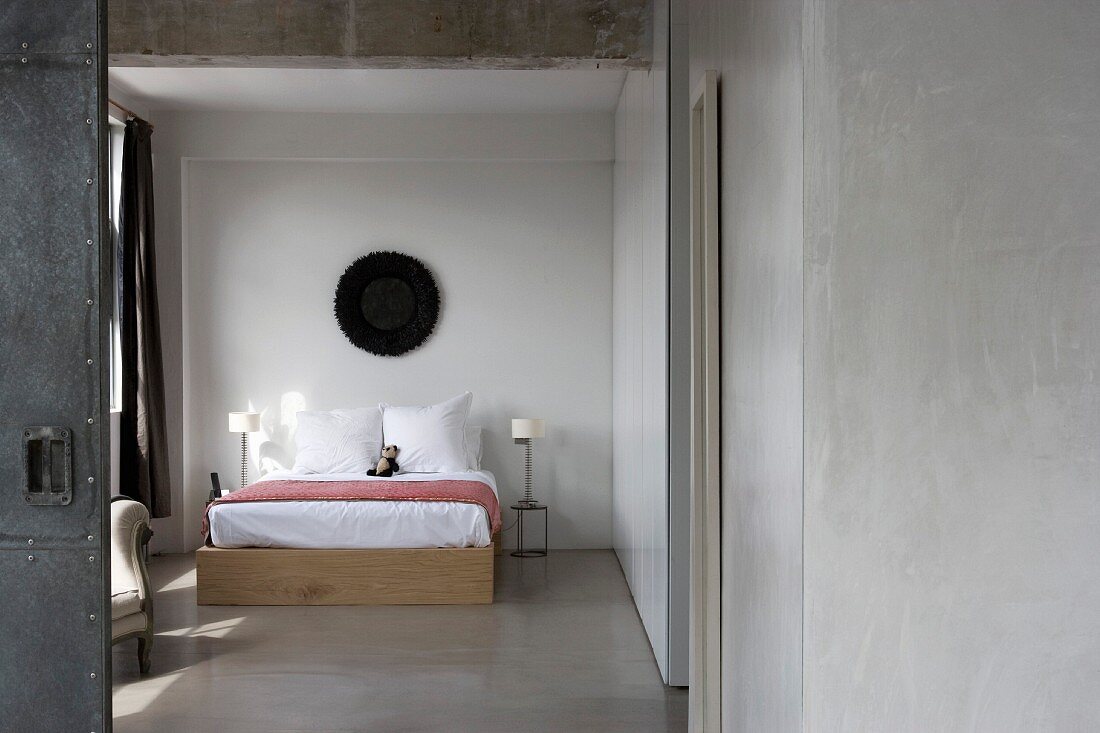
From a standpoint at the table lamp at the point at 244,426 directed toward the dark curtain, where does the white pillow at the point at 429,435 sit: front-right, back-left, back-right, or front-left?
back-left

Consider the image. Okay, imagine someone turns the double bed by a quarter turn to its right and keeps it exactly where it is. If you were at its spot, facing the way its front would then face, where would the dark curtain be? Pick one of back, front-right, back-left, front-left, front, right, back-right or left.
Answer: front-right

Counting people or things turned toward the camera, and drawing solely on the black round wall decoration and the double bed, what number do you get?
2

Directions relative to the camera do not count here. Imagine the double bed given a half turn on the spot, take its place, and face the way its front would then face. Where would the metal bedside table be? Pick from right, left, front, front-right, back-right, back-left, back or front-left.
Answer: front-right

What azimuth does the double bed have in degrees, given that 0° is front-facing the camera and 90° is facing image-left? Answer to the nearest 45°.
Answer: approximately 0°

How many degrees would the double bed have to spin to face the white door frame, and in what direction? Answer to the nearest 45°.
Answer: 0° — it already faces it

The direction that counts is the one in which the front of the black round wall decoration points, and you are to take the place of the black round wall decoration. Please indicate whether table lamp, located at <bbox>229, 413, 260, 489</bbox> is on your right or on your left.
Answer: on your right
